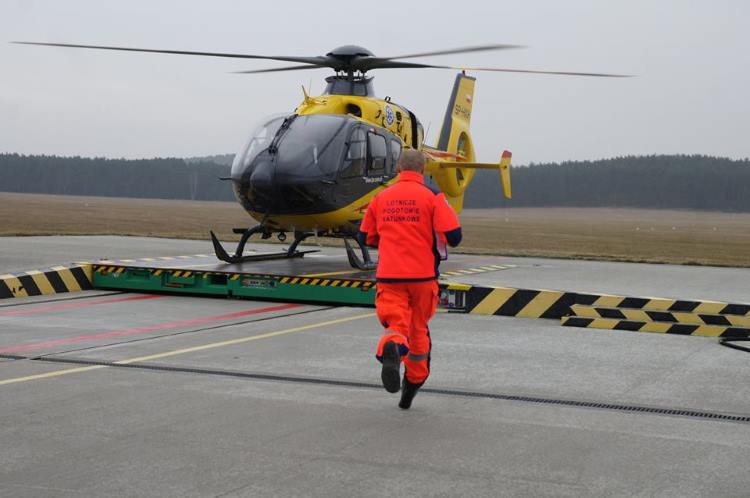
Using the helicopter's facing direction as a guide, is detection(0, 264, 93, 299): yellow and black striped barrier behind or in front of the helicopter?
in front

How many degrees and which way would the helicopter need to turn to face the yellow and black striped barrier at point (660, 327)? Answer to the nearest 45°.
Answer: approximately 90° to its left

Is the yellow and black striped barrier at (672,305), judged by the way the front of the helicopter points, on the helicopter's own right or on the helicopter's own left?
on the helicopter's own left

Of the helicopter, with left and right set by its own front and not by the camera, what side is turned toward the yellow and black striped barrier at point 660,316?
left

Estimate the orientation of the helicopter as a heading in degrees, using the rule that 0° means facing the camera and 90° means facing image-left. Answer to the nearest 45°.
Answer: approximately 45°

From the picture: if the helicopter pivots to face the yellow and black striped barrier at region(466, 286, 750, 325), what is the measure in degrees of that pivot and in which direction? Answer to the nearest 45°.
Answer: approximately 90° to its left
